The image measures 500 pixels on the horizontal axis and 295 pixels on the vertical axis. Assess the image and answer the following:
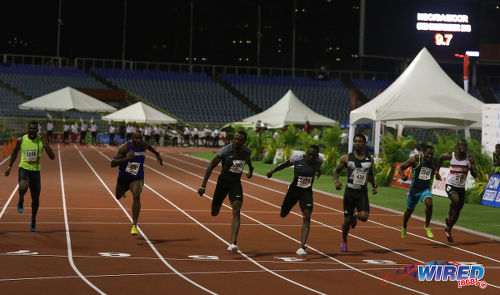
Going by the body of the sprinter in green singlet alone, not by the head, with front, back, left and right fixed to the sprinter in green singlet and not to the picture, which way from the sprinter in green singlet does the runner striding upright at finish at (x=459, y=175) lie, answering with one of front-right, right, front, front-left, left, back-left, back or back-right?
left

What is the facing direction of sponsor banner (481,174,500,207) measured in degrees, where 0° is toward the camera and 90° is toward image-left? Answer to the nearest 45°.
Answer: approximately 45°

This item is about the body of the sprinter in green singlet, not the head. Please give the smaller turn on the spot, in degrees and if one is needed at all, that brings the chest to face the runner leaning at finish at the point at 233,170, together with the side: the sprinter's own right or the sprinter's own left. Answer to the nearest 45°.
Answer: approximately 45° to the sprinter's own left

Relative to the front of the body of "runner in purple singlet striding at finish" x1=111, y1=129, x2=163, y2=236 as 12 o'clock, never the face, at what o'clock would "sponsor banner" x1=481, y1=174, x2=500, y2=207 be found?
The sponsor banner is roughly at 8 o'clock from the runner in purple singlet striding at finish.

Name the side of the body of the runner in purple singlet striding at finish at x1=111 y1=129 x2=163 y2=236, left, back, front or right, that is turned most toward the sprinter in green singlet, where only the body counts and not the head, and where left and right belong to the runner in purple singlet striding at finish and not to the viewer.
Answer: right

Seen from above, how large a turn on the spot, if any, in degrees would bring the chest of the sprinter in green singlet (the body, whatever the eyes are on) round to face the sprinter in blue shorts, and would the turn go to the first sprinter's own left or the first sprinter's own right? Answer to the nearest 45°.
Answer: approximately 90° to the first sprinter's own left

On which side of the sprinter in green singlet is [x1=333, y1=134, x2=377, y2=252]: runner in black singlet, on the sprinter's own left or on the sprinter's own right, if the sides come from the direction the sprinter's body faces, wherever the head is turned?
on the sprinter's own left

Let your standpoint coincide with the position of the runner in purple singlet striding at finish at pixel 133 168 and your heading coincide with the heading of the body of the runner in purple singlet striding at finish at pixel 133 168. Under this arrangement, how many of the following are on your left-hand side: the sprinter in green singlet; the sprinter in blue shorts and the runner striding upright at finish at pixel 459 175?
2

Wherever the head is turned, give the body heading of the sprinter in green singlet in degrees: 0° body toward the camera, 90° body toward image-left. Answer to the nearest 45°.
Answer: approximately 0°

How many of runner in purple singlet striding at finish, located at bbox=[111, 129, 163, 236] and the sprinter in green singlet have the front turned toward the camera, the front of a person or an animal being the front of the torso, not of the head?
2

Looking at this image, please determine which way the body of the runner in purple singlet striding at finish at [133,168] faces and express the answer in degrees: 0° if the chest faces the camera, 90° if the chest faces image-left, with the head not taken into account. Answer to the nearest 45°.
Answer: approximately 0°
